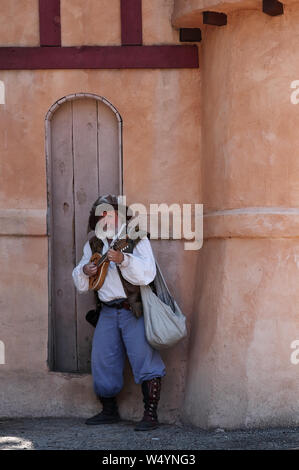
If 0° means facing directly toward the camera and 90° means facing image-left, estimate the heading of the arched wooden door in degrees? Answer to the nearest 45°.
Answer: approximately 0°

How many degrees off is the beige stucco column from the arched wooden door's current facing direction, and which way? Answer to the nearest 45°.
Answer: approximately 45° to its left

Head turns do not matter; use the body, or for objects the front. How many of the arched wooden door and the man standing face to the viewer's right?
0

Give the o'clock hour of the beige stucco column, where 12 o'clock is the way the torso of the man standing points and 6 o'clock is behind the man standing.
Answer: The beige stucco column is roughly at 8 o'clock from the man standing.

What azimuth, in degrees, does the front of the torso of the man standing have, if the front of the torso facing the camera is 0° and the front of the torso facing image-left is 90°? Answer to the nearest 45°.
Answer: approximately 45°
